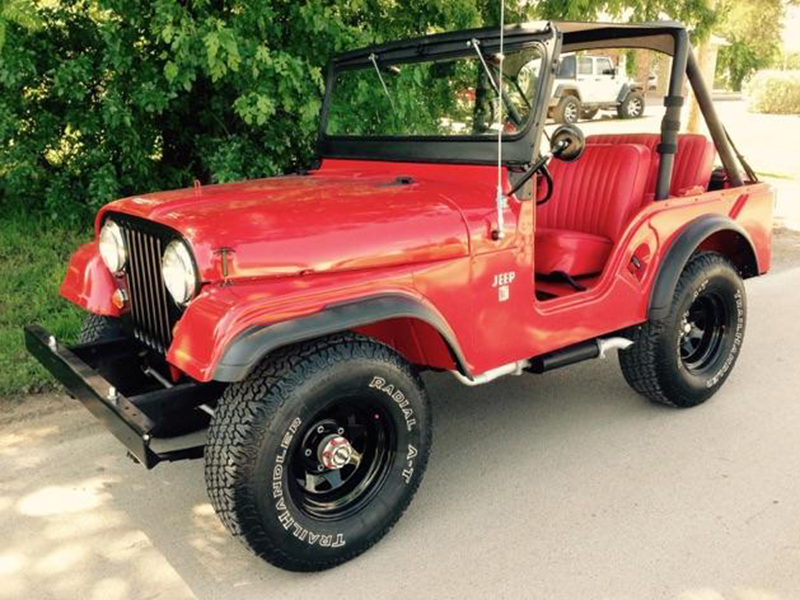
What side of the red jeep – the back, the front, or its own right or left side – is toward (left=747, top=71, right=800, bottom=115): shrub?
back
